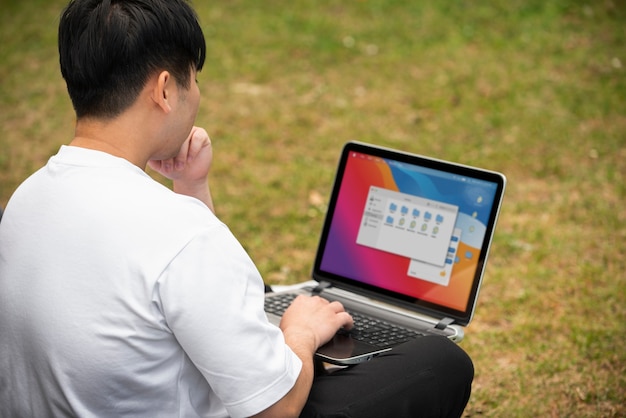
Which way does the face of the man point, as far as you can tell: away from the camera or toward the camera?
away from the camera

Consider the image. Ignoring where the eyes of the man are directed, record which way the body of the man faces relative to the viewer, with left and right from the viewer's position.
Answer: facing away from the viewer and to the right of the viewer
